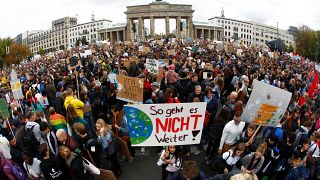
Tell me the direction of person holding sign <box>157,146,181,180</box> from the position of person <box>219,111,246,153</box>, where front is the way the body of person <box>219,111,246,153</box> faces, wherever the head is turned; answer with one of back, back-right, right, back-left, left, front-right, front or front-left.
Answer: right

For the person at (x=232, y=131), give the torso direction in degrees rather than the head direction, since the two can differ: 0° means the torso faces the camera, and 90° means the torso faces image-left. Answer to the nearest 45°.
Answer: approximately 315°

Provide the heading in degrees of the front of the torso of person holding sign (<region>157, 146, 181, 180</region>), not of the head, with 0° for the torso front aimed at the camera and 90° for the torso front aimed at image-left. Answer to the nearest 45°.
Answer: approximately 0°

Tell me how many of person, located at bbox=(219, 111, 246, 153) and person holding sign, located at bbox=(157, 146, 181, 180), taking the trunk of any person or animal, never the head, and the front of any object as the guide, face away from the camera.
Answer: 0

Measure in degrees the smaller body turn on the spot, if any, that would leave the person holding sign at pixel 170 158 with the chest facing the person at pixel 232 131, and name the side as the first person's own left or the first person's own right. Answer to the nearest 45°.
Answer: approximately 135° to the first person's own left
